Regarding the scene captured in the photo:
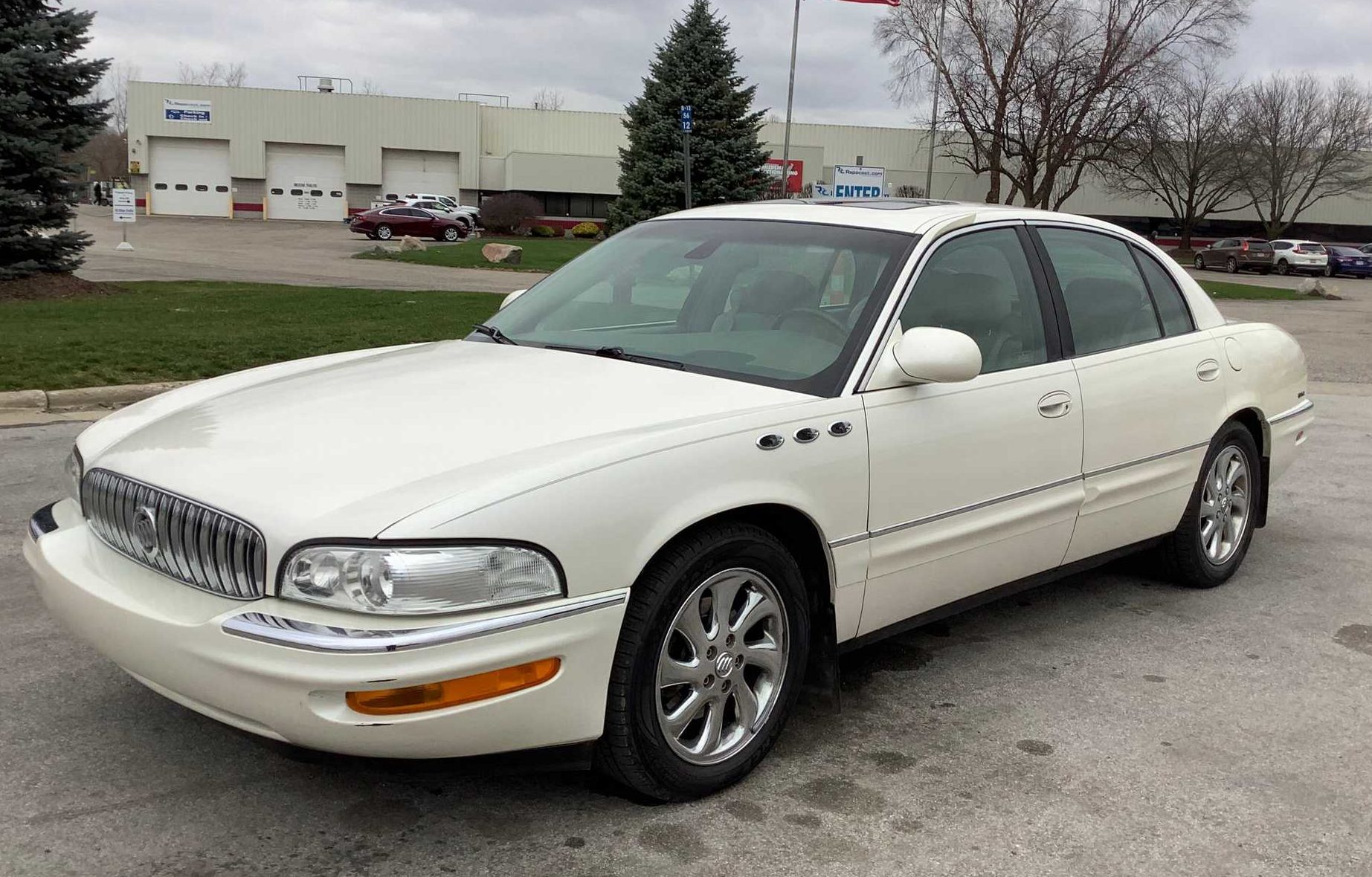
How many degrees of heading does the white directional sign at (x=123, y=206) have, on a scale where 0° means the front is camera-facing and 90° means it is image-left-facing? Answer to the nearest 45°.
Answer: approximately 0°

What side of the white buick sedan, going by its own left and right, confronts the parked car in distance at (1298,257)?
back

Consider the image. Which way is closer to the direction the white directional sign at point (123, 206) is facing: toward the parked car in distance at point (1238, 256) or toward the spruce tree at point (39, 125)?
the spruce tree

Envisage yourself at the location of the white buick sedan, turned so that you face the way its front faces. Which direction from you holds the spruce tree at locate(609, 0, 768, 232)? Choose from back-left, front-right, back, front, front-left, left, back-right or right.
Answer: back-right

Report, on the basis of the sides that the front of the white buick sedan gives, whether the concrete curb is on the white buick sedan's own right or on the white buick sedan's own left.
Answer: on the white buick sedan's own right

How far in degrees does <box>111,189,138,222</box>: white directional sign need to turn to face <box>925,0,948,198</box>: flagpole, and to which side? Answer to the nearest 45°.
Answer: approximately 90° to its left

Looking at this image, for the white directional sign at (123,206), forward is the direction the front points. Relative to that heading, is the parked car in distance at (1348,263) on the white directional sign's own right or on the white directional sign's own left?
on the white directional sign's own left

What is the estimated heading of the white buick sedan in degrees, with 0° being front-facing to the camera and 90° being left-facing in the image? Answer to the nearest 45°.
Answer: approximately 45°

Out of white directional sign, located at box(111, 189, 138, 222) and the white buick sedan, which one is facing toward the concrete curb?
the white directional sign

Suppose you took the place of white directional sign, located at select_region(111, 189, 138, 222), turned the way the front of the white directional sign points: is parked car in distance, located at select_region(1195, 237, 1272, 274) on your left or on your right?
on your left

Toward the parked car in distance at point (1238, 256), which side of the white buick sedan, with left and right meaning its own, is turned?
back

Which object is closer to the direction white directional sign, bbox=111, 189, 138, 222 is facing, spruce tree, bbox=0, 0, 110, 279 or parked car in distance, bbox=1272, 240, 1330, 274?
the spruce tree
